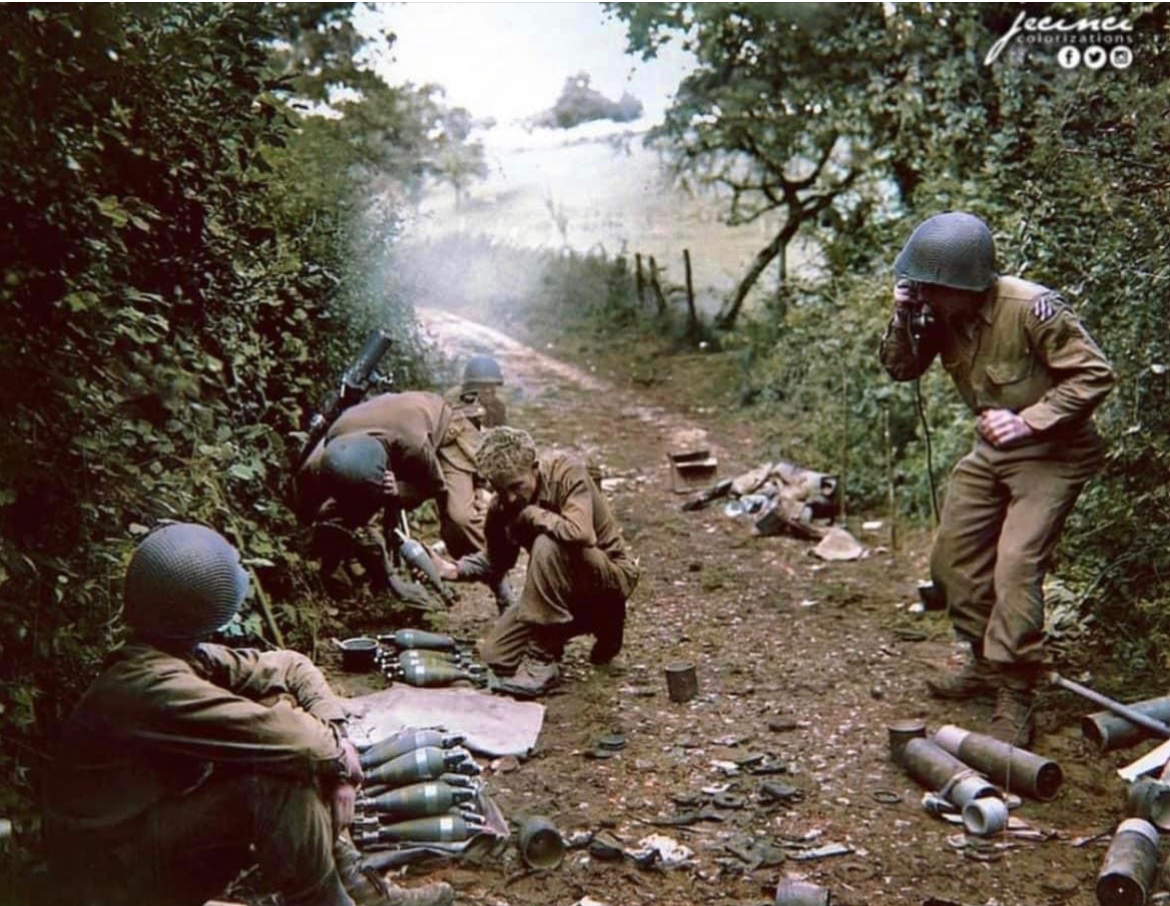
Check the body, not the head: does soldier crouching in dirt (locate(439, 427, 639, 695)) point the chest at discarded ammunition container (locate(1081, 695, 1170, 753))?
no

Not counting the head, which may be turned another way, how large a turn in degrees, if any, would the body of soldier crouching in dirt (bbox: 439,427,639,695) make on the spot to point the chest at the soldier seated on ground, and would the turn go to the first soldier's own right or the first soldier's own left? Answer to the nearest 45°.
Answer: approximately 45° to the first soldier's own left

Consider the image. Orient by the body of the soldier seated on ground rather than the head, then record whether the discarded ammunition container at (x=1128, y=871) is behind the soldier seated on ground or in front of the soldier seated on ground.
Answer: in front

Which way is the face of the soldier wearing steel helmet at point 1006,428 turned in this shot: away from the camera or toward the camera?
toward the camera

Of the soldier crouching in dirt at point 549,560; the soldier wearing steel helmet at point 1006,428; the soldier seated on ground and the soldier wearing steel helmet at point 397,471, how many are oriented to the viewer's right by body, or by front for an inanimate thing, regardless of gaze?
1

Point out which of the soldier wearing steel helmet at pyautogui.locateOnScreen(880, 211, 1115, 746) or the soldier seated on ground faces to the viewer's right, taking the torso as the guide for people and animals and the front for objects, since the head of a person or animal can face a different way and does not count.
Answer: the soldier seated on ground

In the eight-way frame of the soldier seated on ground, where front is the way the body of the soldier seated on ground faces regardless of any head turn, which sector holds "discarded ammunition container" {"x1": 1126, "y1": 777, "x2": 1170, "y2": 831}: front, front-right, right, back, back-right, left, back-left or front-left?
front

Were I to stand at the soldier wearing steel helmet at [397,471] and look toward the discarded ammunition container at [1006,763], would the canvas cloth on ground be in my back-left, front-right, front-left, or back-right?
front-right

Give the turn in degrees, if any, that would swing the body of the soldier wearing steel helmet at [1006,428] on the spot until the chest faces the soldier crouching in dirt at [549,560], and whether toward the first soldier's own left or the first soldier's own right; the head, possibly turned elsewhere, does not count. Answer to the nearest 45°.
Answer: approximately 45° to the first soldier's own right

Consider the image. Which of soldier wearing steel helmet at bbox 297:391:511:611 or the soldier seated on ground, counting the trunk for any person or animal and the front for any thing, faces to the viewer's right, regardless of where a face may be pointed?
the soldier seated on ground

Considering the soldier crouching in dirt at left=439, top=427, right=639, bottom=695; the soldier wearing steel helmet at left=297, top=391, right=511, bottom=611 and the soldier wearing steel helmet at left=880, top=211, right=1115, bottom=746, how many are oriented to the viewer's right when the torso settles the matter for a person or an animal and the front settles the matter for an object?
0

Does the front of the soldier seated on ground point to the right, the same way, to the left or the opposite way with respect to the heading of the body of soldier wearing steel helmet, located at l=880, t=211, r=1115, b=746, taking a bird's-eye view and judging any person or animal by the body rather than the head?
the opposite way

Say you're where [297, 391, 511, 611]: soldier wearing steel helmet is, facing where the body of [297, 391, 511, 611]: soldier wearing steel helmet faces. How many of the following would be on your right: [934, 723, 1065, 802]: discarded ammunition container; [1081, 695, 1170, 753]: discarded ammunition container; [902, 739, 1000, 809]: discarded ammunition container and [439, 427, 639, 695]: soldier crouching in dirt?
0

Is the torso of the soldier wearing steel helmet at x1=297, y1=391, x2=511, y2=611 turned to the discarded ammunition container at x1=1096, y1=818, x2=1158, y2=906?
no

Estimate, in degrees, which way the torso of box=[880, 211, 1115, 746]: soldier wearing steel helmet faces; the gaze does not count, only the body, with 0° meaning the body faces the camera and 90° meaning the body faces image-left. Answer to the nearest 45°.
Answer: approximately 45°

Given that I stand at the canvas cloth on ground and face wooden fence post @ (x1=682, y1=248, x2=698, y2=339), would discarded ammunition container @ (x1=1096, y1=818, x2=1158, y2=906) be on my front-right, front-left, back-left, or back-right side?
back-right

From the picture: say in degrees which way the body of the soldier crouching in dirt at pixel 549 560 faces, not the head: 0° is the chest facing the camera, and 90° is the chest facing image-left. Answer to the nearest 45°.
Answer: approximately 45°

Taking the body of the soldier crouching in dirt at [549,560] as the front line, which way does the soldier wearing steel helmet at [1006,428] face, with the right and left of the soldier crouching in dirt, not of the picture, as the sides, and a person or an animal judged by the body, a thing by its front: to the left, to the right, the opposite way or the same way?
the same way
